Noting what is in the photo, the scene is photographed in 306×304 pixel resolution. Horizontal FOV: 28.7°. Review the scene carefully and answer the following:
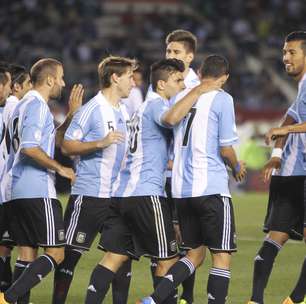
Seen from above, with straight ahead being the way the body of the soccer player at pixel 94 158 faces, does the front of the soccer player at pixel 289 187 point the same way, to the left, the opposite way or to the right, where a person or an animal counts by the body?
to the right

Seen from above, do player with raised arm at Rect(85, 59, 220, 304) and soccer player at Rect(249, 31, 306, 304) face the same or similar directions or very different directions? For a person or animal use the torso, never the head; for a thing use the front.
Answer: very different directions

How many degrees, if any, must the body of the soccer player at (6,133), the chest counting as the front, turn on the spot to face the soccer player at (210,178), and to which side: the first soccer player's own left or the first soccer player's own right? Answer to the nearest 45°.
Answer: approximately 45° to the first soccer player's own right

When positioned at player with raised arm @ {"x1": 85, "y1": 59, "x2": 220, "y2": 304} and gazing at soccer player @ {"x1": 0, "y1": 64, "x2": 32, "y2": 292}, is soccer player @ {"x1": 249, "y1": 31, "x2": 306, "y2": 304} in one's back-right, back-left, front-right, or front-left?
back-right

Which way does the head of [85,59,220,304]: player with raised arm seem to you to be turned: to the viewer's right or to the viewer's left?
to the viewer's right

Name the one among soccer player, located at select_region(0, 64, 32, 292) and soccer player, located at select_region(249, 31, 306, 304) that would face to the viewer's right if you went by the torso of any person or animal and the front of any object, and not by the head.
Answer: soccer player, located at select_region(0, 64, 32, 292)

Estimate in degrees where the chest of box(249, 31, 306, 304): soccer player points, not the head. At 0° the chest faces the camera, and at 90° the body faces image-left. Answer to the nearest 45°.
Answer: approximately 45°

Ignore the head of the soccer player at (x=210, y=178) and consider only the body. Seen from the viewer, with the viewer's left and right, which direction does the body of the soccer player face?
facing away from the viewer and to the right of the viewer

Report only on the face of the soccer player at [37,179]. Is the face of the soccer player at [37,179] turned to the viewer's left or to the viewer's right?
to the viewer's right

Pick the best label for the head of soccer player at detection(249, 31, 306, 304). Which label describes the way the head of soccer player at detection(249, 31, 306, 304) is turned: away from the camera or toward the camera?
toward the camera

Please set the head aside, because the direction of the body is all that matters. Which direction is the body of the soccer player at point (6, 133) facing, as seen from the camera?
to the viewer's right

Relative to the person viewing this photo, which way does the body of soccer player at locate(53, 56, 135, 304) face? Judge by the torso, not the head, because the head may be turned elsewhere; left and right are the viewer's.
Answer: facing the viewer and to the right of the viewer

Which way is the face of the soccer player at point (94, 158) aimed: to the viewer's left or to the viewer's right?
to the viewer's right

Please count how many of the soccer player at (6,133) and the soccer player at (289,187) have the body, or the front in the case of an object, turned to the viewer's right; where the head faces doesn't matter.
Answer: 1

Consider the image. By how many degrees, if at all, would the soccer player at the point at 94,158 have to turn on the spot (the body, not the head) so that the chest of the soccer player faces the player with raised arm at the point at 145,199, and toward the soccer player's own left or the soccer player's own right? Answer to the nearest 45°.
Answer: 0° — they already face them

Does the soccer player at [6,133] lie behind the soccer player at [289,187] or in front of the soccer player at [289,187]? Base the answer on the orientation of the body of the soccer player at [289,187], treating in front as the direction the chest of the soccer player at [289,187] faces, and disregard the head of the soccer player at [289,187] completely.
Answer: in front
